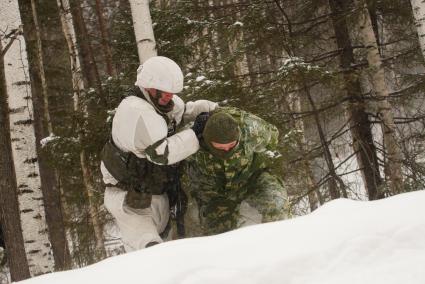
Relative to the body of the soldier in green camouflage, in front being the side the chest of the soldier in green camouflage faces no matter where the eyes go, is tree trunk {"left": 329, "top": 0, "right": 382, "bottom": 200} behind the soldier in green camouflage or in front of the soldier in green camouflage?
behind

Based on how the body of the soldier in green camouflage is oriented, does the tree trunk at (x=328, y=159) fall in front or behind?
behind
